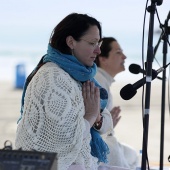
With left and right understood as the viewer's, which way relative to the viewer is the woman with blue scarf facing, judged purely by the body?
facing to the right of the viewer

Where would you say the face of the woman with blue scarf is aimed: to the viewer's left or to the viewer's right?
to the viewer's right

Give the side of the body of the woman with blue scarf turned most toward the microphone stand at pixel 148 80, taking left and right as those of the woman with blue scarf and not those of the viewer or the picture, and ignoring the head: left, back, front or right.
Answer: front

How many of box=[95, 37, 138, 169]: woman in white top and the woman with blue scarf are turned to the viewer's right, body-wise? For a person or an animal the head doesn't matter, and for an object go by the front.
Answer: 2

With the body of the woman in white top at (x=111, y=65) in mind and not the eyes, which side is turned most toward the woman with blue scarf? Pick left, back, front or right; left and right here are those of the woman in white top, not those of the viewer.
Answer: right

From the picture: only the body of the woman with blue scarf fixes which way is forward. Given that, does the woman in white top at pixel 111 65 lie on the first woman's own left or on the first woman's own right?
on the first woman's own left

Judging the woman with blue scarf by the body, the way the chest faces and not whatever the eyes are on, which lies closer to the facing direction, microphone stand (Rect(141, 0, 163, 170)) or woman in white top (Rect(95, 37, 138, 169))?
the microphone stand

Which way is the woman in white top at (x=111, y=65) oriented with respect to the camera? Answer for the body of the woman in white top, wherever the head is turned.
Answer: to the viewer's right

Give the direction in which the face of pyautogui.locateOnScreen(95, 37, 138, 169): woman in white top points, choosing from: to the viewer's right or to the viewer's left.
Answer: to the viewer's right
